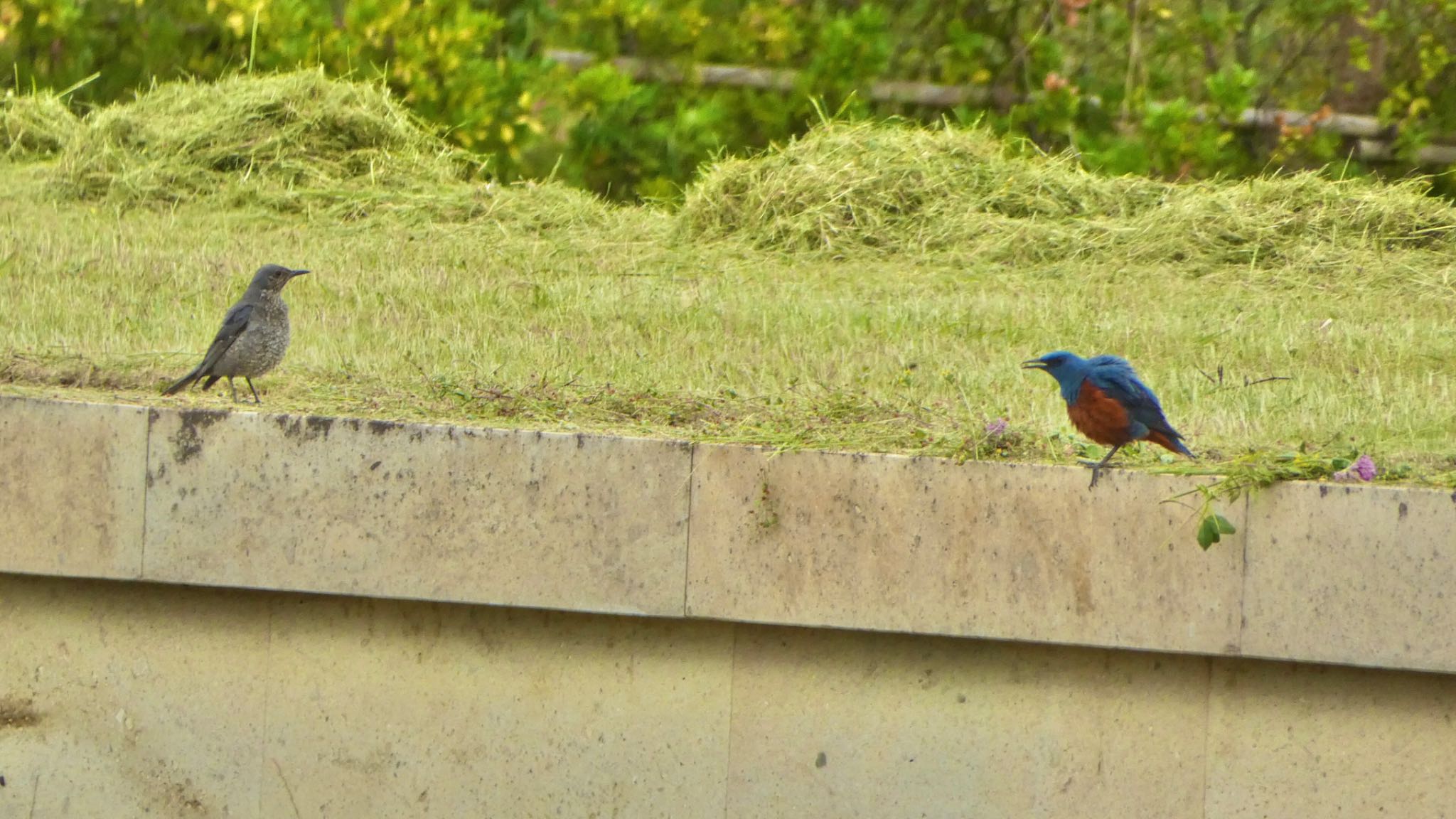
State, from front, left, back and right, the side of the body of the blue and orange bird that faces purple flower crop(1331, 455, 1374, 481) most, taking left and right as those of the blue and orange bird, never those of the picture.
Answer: back

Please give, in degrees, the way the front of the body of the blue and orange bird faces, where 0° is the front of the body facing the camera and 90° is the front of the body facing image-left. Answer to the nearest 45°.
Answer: approximately 90°

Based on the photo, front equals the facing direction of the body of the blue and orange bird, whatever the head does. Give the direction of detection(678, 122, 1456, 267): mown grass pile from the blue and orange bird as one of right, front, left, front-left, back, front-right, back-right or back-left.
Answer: right

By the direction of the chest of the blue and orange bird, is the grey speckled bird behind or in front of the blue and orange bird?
in front

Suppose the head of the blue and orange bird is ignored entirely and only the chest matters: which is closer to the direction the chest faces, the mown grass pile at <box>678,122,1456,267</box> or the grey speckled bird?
the grey speckled bird
